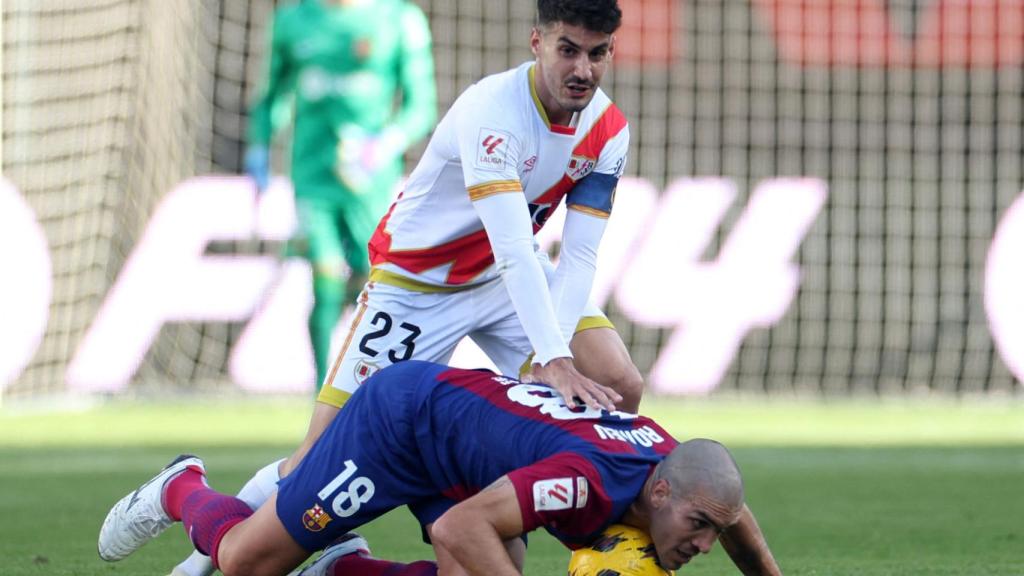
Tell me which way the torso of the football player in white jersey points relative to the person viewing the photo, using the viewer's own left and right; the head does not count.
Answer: facing the viewer and to the right of the viewer

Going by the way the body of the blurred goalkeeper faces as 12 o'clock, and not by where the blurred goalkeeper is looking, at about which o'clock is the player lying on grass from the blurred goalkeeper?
The player lying on grass is roughly at 12 o'clock from the blurred goalkeeper.

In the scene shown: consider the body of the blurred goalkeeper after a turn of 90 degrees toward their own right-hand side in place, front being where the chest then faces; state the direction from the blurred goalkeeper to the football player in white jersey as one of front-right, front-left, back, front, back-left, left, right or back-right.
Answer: left

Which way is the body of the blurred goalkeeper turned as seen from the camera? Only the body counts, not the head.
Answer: toward the camera
